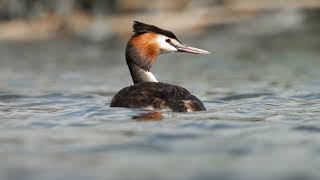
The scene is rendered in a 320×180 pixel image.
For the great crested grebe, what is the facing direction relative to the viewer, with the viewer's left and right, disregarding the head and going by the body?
facing away from the viewer and to the left of the viewer
